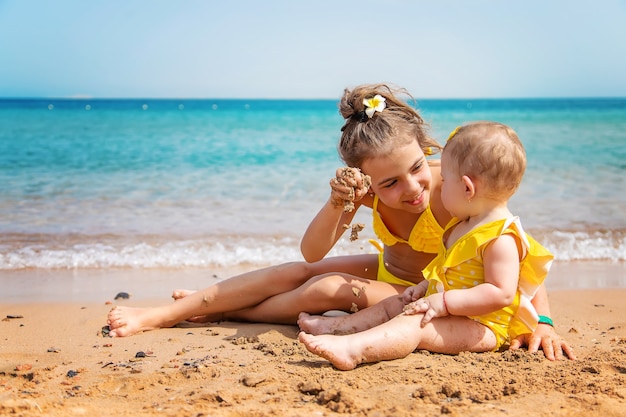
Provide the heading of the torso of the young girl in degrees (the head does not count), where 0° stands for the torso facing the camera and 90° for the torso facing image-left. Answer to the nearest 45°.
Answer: approximately 0°
